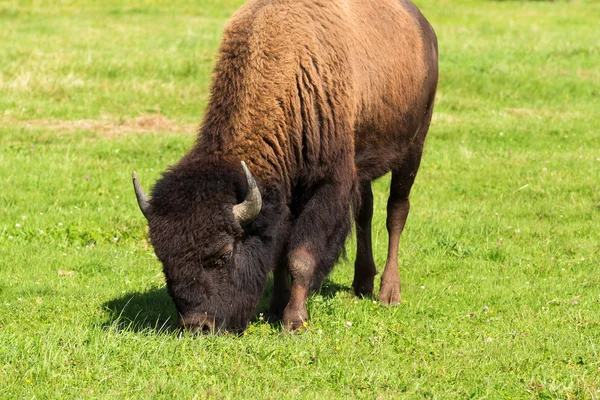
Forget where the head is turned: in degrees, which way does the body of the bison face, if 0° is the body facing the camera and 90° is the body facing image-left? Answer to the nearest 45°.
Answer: approximately 45°
